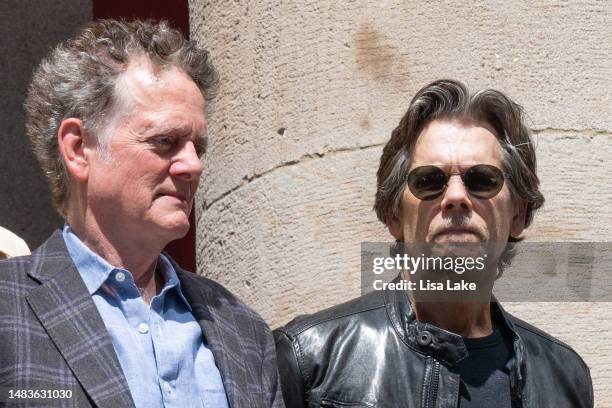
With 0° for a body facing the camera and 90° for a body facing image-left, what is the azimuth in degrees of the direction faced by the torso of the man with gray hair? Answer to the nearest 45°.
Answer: approximately 315°

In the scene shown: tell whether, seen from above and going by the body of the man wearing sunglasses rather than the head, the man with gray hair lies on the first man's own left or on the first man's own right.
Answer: on the first man's own right
